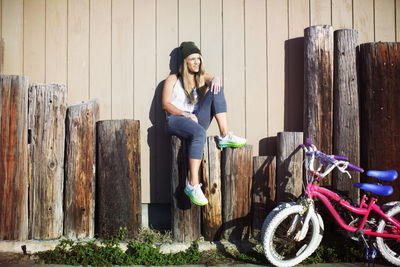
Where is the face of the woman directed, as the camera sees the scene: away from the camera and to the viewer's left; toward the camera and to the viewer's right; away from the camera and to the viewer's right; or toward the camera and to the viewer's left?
toward the camera and to the viewer's right

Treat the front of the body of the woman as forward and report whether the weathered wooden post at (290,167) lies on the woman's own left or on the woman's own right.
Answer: on the woman's own left

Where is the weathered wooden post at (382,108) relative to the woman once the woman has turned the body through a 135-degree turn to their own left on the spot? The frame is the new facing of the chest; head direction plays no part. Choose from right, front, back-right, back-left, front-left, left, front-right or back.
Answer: right

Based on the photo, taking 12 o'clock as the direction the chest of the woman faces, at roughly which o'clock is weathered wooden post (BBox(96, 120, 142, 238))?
The weathered wooden post is roughly at 4 o'clock from the woman.

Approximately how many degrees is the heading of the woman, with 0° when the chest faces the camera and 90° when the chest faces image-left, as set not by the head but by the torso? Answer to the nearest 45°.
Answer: approximately 315°

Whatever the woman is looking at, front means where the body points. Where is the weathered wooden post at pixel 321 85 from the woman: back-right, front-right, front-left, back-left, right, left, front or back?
front-left

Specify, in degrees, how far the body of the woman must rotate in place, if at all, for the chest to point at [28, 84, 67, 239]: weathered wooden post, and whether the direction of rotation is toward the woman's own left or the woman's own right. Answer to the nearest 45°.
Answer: approximately 135° to the woman's own right
